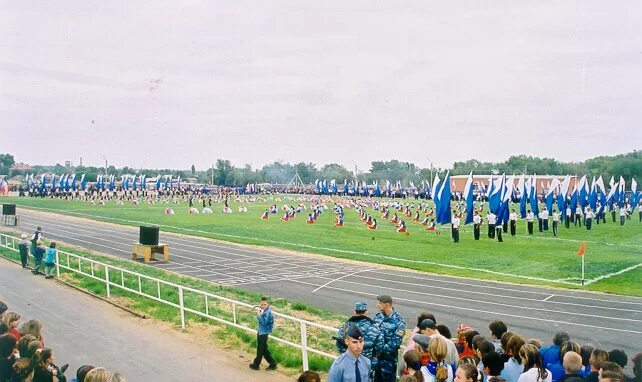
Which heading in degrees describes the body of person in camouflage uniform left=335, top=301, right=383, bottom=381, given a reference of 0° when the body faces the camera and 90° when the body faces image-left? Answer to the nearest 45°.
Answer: approximately 180°

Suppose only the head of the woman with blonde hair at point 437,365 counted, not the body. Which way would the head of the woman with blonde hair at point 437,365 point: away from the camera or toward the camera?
away from the camera

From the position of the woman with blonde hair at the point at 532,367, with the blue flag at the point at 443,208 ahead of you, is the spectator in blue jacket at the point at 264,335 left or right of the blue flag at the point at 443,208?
left

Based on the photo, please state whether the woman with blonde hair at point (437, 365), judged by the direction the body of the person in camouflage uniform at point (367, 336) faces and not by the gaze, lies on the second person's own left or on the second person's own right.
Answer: on the second person's own right

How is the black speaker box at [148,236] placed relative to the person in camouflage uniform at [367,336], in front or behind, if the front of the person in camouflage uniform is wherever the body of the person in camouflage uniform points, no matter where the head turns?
in front

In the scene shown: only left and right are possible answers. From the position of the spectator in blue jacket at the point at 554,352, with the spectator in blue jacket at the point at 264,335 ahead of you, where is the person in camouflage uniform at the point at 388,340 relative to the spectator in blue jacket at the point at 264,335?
left
